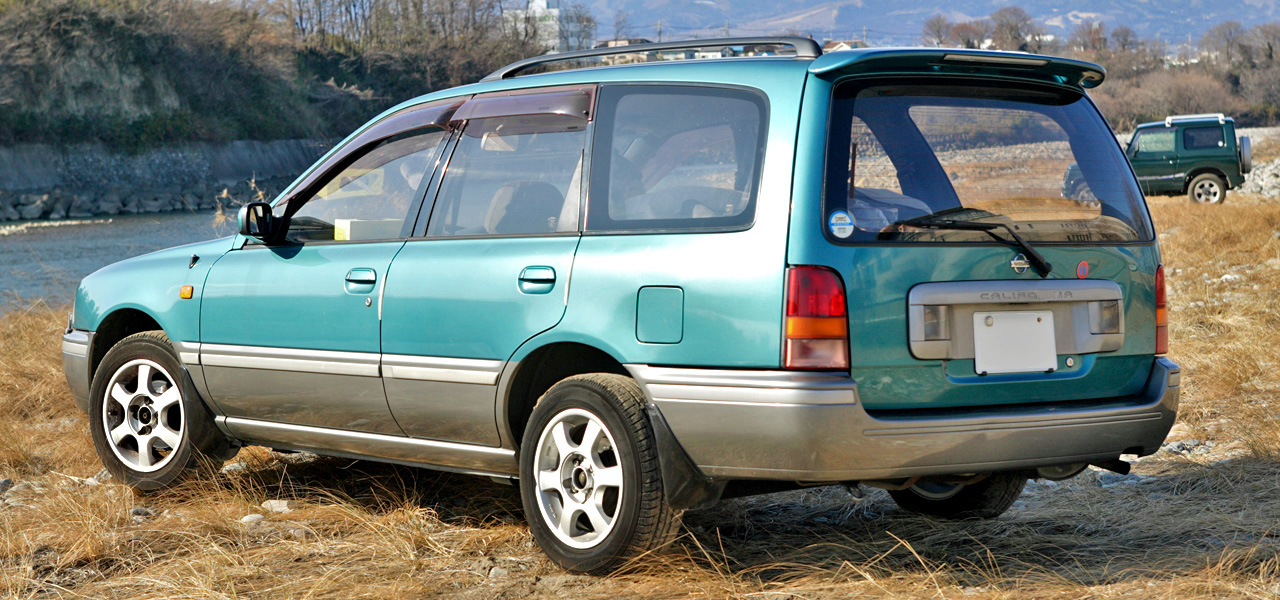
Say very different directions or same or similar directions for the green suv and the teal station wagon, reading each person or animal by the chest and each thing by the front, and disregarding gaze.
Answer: same or similar directions

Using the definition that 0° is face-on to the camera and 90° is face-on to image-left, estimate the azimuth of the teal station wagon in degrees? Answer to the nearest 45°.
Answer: approximately 135°

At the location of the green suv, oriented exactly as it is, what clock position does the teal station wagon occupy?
The teal station wagon is roughly at 9 o'clock from the green suv.

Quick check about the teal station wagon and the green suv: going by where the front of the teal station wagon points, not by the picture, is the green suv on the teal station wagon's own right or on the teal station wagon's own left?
on the teal station wagon's own right

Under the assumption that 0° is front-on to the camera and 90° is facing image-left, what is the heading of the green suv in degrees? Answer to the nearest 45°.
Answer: approximately 90°

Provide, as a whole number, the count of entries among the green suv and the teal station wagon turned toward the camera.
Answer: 0
